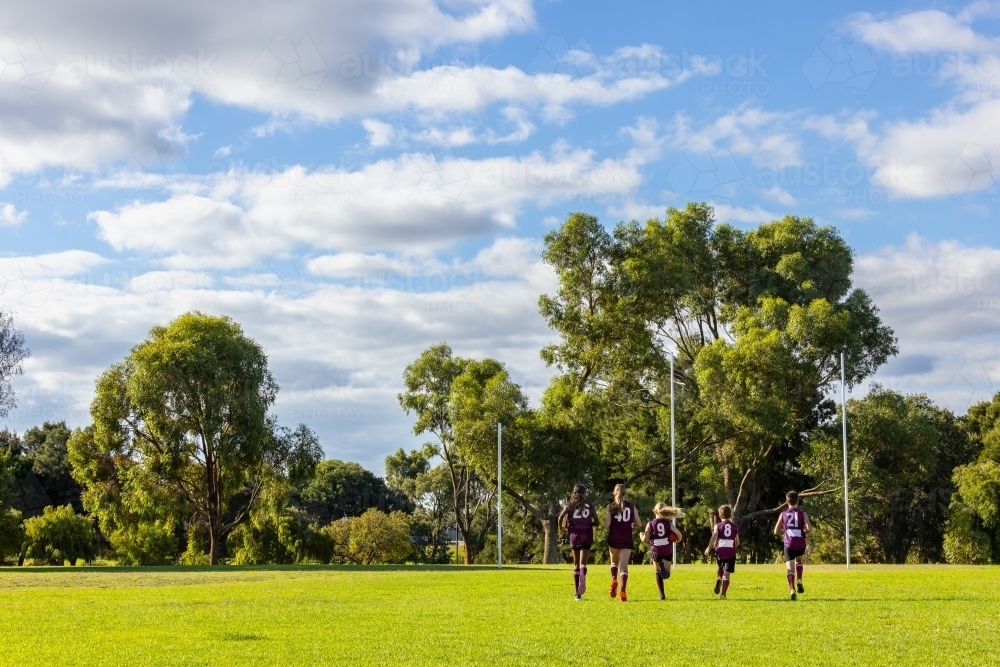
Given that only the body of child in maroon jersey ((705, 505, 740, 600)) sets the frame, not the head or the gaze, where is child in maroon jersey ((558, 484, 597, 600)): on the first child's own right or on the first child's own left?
on the first child's own left

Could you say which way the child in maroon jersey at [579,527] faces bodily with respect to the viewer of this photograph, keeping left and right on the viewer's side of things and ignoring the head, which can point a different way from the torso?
facing away from the viewer

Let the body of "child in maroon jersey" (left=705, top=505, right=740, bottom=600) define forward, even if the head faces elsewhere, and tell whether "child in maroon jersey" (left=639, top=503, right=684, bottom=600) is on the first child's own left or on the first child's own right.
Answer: on the first child's own left

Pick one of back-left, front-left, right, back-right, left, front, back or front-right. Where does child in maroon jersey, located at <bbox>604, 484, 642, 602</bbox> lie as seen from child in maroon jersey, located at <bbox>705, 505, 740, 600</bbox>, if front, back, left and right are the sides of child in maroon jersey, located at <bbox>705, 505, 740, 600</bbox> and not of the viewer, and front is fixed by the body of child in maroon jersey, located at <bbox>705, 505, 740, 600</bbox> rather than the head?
back-left

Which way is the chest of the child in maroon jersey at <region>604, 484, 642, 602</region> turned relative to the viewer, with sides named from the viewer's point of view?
facing away from the viewer

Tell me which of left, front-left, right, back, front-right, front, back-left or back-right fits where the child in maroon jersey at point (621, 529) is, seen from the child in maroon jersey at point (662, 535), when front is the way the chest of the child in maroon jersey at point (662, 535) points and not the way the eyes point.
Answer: back-left

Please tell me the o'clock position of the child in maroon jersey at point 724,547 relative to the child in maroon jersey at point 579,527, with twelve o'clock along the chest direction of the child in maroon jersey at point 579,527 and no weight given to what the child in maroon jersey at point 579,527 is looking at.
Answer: the child in maroon jersey at point 724,547 is roughly at 2 o'clock from the child in maroon jersey at point 579,527.

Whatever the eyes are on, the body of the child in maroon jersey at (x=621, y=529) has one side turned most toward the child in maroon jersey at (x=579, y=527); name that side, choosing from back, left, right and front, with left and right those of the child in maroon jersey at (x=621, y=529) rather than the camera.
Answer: left

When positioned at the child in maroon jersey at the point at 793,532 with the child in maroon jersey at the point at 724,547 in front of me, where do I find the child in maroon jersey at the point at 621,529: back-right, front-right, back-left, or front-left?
front-left

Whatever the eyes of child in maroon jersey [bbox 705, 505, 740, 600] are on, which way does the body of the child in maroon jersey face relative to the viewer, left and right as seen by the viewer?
facing away from the viewer

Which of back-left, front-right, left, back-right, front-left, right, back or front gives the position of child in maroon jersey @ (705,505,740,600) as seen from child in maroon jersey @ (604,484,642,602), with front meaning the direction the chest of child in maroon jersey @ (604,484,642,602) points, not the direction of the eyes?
front-right

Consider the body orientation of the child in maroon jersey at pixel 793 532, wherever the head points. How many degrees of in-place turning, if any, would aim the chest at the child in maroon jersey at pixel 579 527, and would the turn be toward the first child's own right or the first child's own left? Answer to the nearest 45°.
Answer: approximately 135° to the first child's own left

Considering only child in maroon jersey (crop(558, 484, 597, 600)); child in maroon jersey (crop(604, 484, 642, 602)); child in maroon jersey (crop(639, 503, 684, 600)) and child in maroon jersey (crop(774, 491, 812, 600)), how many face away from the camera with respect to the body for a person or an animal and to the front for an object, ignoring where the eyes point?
4
